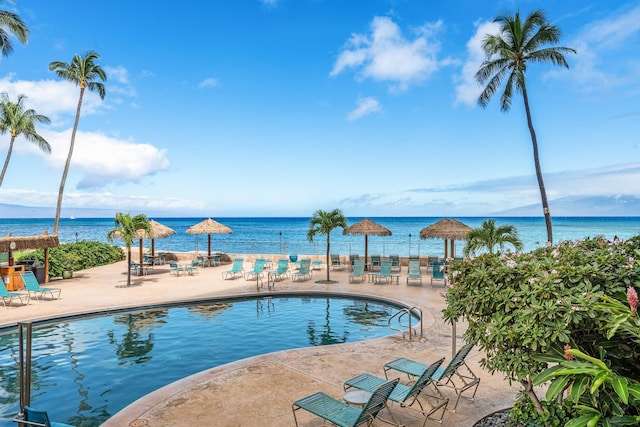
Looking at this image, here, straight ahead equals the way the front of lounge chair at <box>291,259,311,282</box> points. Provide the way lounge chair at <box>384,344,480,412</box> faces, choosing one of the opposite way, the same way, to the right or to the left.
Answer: to the right

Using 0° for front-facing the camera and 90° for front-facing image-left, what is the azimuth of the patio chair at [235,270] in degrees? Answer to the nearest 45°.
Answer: approximately 45°

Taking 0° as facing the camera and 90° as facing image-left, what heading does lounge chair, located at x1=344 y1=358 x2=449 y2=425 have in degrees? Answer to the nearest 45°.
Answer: approximately 135°

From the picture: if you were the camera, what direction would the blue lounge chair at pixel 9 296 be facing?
facing to the right of the viewer

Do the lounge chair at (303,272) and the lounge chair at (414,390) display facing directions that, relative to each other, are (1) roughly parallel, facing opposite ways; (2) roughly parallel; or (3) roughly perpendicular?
roughly perpendicular

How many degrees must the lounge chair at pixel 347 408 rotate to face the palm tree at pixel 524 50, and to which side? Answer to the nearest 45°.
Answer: approximately 90° to its right

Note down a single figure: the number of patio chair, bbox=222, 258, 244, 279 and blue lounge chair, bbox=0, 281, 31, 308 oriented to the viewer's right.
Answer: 1
